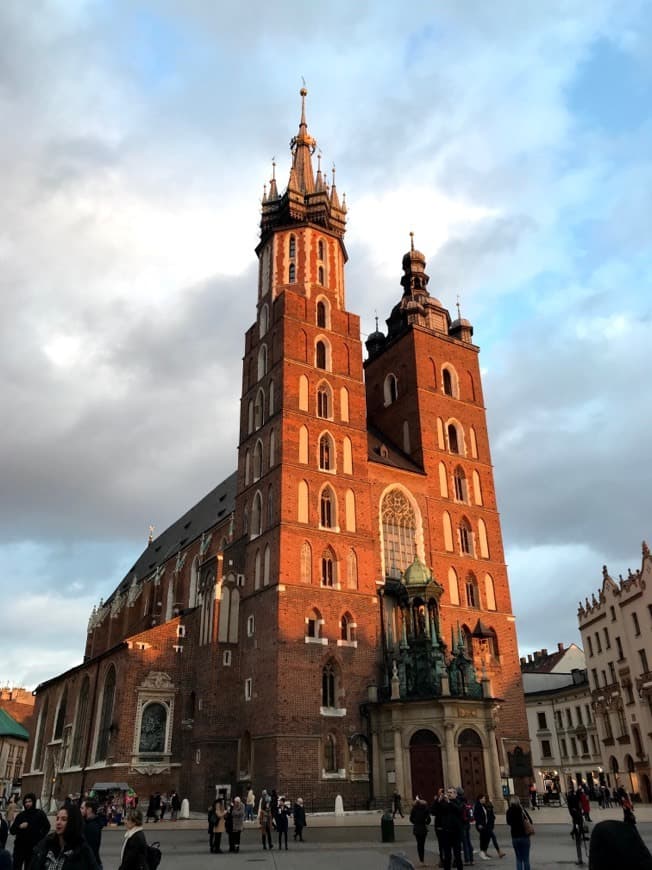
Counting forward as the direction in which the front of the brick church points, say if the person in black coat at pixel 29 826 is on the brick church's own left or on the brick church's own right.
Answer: on the brick church's own right

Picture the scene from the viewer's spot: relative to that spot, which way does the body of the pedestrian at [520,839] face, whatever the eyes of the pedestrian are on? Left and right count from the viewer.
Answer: facing away from the viewer

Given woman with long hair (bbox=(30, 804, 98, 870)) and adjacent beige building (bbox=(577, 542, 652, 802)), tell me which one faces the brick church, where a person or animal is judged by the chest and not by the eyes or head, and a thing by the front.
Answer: the adjacent beige building

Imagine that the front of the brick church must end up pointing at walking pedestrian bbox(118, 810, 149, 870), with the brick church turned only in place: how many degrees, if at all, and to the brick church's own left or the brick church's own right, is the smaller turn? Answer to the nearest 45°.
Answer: approximately 45° to the brick church's own right

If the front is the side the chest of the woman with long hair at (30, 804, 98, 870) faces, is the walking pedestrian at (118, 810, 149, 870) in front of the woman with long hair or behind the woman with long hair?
behind

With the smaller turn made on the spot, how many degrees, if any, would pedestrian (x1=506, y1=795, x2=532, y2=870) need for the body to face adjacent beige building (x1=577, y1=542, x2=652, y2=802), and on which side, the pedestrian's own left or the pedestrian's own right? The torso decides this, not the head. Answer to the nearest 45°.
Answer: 0° — they already face it

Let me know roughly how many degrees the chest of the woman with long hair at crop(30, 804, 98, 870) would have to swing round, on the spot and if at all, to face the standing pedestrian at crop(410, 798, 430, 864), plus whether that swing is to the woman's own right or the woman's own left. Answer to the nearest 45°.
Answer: approximately 180°

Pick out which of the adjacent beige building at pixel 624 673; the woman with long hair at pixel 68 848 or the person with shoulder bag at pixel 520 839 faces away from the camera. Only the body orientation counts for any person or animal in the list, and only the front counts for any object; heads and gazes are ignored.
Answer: the person with shoulder bag

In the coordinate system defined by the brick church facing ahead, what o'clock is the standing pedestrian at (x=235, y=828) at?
The standing pedestrian is roughly at 2 o'clock from the brick church.

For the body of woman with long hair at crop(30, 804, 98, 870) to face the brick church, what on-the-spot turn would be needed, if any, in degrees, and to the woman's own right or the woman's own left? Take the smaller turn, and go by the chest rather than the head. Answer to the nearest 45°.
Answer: approximately 135° to the woman's own right

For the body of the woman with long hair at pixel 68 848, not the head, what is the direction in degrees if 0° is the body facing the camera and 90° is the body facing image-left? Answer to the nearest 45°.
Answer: approximately 45°
